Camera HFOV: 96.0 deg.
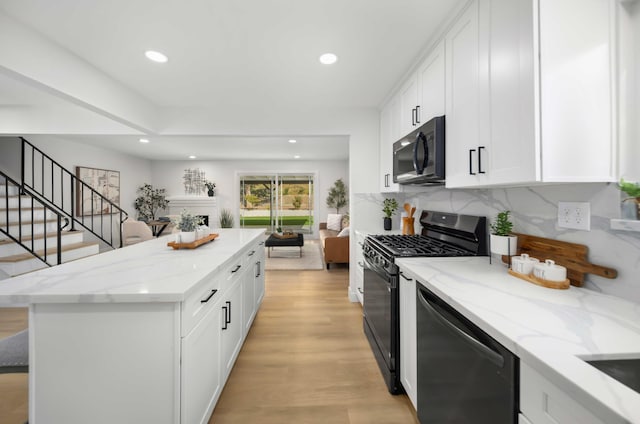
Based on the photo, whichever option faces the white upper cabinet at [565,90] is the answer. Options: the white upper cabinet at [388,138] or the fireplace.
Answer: the fireplace

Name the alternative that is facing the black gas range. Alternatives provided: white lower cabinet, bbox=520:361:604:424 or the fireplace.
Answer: the fireplace

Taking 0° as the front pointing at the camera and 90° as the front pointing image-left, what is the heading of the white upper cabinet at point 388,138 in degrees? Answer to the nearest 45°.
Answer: approximately 90°

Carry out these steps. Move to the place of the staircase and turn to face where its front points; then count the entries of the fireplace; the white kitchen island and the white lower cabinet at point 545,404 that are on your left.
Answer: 1

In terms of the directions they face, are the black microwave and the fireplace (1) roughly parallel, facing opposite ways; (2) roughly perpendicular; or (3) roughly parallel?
roughly perpendicular

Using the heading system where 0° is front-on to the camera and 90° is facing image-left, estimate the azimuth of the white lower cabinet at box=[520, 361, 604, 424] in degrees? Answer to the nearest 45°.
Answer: approximately 45°

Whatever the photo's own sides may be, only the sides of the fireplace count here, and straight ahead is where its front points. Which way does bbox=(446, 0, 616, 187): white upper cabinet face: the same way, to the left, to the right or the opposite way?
to the right

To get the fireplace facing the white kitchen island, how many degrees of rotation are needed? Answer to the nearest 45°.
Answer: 0° — it already faces it

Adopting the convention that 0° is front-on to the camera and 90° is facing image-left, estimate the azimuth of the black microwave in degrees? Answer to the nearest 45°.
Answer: approximately 45°
